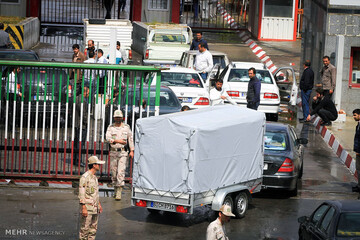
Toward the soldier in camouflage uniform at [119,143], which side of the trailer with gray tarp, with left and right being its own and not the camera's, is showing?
left

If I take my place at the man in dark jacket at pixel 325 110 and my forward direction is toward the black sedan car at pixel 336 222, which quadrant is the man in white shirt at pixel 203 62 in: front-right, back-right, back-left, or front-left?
back-right

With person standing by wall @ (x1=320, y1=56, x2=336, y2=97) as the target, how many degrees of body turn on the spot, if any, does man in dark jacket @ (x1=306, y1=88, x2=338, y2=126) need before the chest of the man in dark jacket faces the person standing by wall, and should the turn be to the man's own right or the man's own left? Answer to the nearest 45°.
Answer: approximately 90° to the man's own right

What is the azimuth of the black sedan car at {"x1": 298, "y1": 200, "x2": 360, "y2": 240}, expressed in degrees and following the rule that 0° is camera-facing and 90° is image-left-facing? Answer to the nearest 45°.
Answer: approximately 135°

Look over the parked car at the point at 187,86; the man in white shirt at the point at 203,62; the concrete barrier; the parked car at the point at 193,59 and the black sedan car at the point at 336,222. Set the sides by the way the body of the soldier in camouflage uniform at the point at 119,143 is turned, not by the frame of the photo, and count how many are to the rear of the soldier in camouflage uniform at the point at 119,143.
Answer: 4

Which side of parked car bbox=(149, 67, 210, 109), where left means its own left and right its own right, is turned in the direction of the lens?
back

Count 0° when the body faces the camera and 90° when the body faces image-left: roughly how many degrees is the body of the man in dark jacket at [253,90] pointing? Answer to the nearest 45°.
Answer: approximately 45°

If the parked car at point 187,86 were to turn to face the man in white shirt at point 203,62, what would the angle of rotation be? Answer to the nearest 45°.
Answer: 0° — it already faces them

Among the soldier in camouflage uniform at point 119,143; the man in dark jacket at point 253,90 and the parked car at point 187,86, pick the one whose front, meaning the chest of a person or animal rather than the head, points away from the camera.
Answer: the parked car

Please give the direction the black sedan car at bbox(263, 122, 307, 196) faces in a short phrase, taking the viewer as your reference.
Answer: facing away from the viewer

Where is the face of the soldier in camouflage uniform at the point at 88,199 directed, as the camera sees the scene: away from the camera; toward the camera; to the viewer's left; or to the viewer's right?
to the viewer's right

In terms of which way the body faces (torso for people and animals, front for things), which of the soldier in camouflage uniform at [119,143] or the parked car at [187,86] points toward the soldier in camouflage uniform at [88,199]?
the soldier in camouflage uniform at [119,143]
